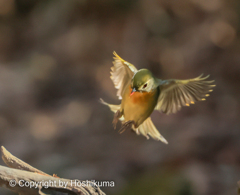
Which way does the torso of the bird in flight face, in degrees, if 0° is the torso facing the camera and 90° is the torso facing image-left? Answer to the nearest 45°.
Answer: approximately 45°
